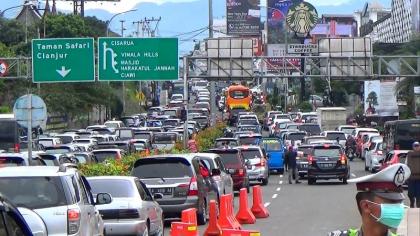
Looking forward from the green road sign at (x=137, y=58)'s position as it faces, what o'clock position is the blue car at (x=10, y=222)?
The blue car is roughly at 12 o'clock from the green road sign.

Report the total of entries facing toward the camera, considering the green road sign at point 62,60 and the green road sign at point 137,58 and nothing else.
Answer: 2

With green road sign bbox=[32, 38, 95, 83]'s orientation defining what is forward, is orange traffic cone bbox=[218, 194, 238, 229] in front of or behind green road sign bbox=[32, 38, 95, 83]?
in front

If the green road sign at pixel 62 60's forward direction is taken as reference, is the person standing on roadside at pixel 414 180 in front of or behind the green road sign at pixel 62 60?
in front

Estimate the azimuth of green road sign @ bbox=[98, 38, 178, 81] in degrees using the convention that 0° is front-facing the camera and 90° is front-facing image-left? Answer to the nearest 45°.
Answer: approximately 0°
